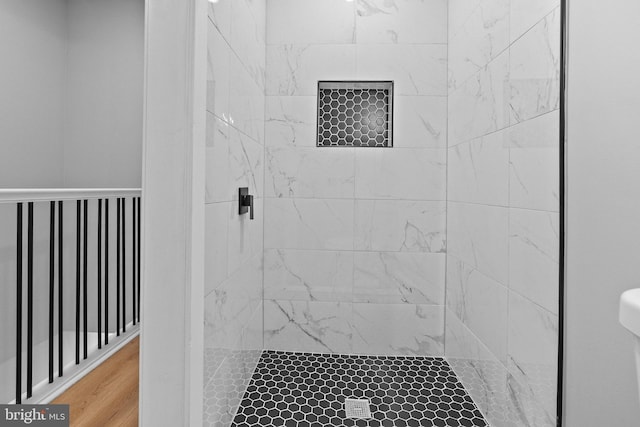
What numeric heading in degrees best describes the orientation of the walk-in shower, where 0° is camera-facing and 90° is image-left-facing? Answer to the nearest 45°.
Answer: approximately 0°

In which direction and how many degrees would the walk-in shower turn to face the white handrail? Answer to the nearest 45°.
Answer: approximately 90° to its right
